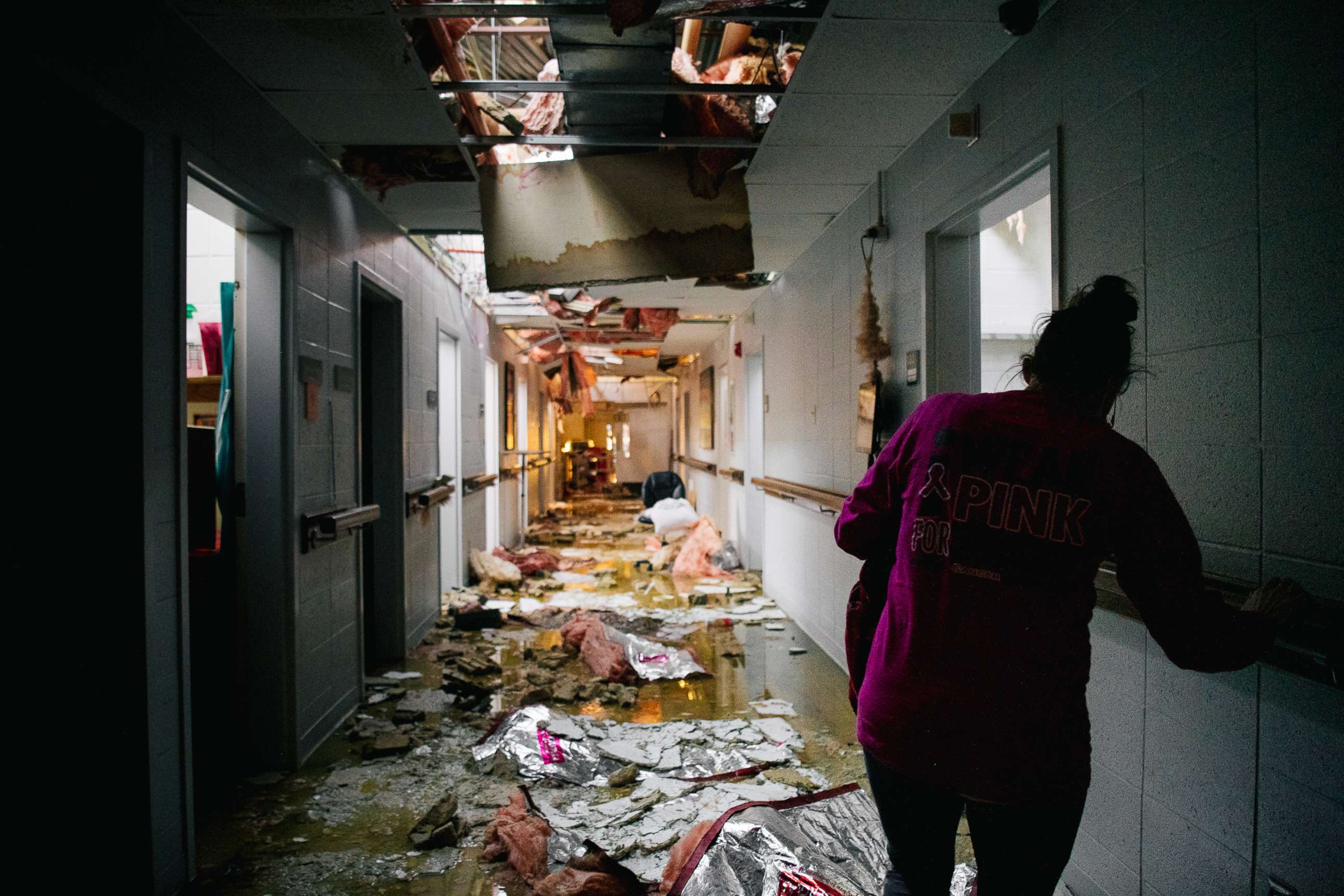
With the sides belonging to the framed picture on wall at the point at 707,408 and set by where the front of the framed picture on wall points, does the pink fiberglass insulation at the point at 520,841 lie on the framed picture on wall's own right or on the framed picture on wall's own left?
on the framed picture on wall's own left

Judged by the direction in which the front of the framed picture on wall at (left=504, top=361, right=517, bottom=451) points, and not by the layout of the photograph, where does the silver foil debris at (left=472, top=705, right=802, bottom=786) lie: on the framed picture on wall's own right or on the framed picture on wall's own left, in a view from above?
on the framed picture on wall's own right

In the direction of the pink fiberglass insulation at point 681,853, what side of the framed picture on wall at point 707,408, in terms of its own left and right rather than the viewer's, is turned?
left

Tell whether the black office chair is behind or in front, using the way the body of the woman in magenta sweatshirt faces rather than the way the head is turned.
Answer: in front

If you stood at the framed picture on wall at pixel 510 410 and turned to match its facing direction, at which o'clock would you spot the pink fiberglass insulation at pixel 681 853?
The pink fiberglass insulation is roughly at 3 o'clock from the framed picture on wall.

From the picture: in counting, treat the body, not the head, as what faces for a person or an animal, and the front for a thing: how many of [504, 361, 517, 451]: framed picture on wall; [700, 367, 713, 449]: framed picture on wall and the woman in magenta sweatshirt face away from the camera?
1

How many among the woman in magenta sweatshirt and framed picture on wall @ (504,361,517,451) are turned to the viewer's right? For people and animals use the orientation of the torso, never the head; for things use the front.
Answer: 1

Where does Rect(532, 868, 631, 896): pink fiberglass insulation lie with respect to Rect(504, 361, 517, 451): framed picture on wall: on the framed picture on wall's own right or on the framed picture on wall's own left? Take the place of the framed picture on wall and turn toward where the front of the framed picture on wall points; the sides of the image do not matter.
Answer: on the framed picture on wall's own right

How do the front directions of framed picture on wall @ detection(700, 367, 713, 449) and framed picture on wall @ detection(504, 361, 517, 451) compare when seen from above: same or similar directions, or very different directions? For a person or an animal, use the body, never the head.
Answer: very different directions

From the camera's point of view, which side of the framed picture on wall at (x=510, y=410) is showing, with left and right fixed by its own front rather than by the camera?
right

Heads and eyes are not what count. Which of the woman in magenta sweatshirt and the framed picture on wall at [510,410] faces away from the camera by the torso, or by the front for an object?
the woman in magenta sweatshirt

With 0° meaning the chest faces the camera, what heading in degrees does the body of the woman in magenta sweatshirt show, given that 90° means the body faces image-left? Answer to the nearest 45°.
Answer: approximately 180°

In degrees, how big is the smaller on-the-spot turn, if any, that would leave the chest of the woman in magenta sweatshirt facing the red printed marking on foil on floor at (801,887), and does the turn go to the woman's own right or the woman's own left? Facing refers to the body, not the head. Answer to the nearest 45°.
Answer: approximately 45° to the woman's own left

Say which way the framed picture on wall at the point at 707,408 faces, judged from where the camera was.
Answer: facing to the left of the viewer

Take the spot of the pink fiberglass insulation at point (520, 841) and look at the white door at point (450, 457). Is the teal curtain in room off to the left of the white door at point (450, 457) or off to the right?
left
